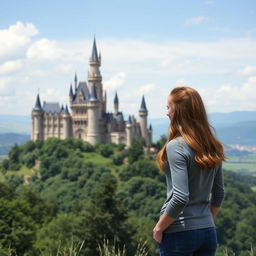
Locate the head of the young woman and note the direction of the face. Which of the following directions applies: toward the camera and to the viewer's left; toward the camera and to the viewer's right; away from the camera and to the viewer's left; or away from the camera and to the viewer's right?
away from the camera and to the viewer's left

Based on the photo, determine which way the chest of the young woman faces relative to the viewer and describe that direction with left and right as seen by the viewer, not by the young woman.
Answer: facing away from the viewer and to the left of the viewer
